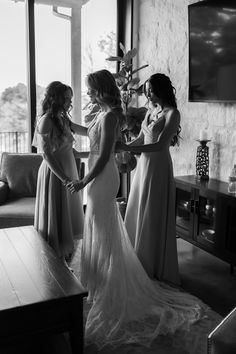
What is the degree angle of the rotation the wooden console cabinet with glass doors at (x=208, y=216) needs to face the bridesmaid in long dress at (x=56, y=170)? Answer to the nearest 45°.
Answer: approximately 45° to its right

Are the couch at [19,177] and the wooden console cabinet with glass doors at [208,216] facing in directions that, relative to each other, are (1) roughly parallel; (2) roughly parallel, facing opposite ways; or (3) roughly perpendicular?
roughly perpendicular

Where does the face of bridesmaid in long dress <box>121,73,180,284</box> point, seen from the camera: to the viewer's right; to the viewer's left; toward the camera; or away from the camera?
to the viewer's left

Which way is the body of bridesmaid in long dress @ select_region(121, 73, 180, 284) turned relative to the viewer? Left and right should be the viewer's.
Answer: facing the viewer and to the left of the viewer

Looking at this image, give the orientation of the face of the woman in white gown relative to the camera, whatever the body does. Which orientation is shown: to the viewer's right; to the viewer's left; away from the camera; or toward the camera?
to the viewer's left

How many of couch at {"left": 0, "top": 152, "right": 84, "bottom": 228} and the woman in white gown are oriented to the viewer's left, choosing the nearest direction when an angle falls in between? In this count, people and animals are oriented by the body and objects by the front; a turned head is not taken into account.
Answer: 1

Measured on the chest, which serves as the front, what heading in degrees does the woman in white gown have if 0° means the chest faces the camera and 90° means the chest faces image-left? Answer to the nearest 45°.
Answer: approximately 90°

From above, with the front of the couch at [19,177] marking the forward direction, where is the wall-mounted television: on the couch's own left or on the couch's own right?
on the couch's own left

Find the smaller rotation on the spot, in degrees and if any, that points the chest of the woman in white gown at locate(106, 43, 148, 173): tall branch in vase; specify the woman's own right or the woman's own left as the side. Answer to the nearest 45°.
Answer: approximately 90° to the woman's own right

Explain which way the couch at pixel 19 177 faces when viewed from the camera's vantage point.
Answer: facing the viewer

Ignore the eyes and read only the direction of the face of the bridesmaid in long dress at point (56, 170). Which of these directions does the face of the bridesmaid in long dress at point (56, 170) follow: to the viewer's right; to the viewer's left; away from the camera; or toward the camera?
to the viewer's right

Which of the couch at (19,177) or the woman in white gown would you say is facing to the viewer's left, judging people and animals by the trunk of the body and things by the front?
the woman in white gown

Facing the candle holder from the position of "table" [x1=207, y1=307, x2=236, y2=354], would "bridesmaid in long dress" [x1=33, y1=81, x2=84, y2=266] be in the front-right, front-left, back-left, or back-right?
front-left
